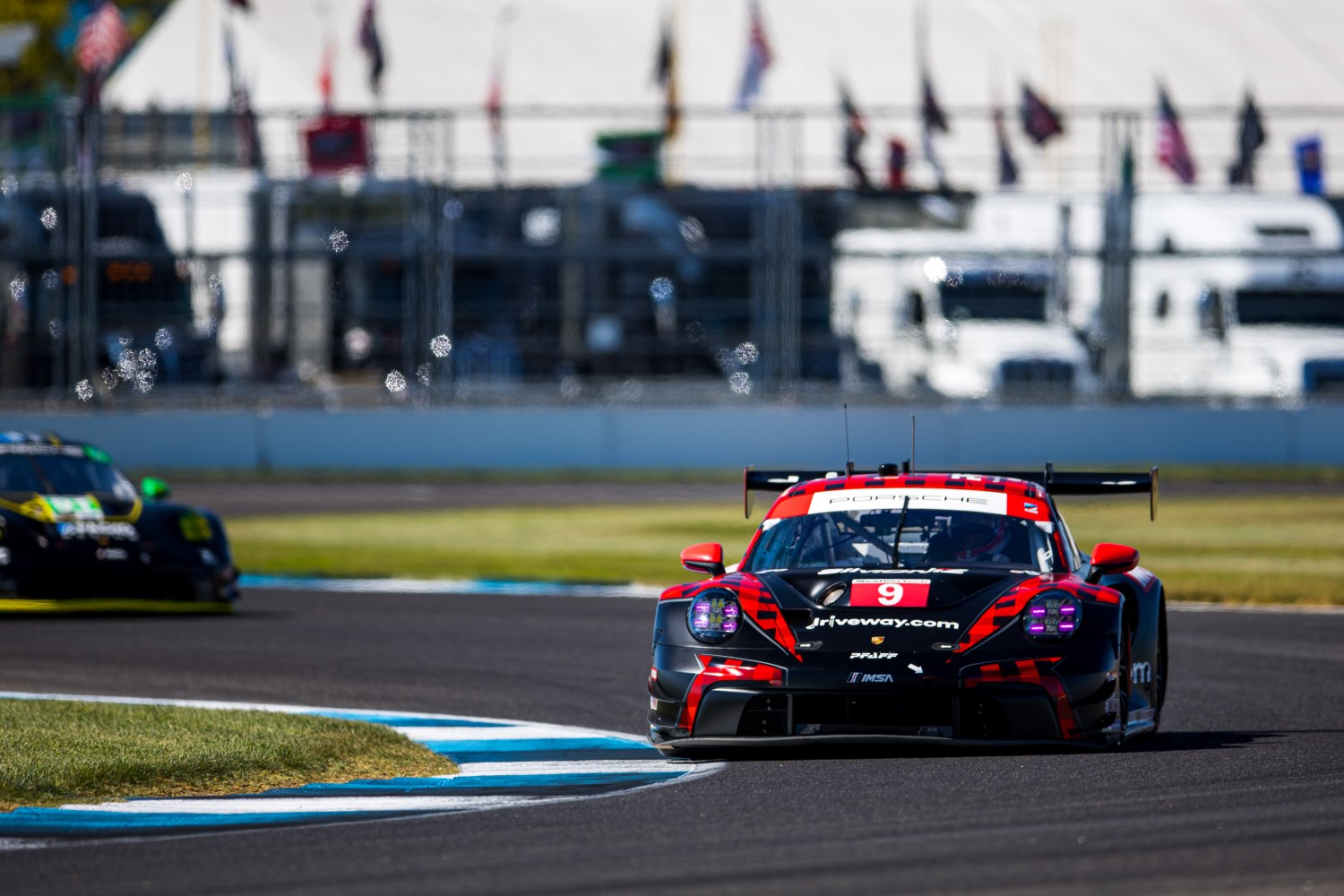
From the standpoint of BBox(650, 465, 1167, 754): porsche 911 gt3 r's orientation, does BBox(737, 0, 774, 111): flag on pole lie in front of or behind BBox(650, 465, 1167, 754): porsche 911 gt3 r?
behind

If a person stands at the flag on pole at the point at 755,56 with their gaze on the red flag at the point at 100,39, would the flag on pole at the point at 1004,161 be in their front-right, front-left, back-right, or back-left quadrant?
back-left

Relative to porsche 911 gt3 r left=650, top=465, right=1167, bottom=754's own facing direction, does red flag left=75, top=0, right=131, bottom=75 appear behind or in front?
behind

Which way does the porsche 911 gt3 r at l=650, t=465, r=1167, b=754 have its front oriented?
toward the camera

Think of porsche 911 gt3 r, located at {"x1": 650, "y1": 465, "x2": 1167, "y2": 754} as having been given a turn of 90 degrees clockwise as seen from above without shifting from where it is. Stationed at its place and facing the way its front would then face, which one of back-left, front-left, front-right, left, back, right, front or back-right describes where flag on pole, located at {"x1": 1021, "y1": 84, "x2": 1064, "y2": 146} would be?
right

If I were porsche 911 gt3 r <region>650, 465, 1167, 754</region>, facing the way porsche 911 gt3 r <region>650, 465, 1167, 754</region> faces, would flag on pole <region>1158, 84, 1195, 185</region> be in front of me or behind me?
behind

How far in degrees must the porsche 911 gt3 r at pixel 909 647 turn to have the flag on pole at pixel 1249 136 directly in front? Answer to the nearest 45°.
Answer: approximately 180°

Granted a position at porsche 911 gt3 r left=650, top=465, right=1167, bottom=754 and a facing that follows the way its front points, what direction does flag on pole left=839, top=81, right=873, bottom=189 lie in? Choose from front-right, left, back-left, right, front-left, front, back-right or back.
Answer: back

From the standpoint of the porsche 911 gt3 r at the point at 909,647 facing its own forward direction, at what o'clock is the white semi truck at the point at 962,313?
The white semi truck is roughly at 6 o'clock from the porsche 911 gt3 r.

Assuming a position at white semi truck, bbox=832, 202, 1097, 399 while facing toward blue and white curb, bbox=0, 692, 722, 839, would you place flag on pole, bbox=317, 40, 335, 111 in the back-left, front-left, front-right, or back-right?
back-right

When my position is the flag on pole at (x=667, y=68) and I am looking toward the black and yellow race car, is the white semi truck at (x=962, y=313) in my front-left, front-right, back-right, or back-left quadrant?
front-left

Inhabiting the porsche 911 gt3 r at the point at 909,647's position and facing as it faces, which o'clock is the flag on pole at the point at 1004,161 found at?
The flag on pole is roughly at 6 o'clock from the porsche 911 gt3 r.

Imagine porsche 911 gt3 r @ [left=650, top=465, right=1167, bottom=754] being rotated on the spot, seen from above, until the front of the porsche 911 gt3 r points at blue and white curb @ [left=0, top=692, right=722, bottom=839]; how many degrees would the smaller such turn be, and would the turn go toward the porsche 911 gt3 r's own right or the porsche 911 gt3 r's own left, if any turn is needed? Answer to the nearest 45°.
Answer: approximately 90° to the porsche 911 gt3 r's own right
